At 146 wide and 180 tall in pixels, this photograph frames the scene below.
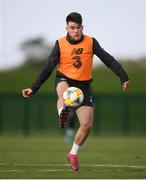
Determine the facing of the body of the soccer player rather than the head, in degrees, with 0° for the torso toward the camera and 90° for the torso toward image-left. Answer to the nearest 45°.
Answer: approximately 0°
